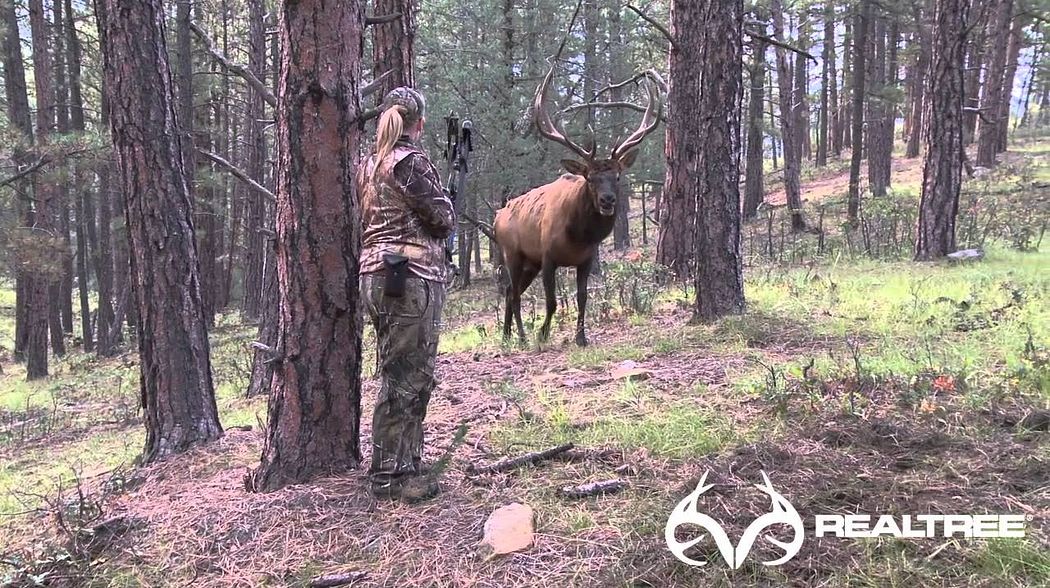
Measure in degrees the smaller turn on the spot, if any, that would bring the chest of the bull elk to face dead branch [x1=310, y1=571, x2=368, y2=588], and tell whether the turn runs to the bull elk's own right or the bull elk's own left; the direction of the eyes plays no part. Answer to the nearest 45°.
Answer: approximately 45° to the bull elk's own right

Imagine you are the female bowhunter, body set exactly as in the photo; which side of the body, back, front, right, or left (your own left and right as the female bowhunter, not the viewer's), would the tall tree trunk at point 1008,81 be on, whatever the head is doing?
front

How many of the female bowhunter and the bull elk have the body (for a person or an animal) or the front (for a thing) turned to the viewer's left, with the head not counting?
0

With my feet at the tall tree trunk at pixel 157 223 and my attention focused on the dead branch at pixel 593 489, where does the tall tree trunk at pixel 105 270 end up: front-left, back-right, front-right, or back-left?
back-left

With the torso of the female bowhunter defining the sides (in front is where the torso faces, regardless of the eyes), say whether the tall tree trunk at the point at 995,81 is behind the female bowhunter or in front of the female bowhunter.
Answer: in front

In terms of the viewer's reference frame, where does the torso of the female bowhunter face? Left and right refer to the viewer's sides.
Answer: facing away from the viewer and to the right of the viewer

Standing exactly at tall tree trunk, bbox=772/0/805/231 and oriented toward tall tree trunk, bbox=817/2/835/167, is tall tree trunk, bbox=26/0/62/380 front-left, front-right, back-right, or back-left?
back-left

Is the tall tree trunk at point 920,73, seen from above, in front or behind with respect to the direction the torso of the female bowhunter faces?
in front

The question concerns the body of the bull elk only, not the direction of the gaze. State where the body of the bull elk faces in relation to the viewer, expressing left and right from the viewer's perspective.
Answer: facing the viewer and to the right of the viewer
